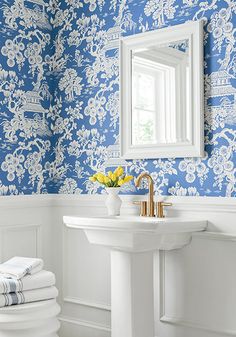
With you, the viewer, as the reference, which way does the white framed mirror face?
facing the viewer and to the left of the viewer

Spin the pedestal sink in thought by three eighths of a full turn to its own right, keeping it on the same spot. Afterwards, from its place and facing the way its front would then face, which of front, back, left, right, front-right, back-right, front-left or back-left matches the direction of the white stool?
left

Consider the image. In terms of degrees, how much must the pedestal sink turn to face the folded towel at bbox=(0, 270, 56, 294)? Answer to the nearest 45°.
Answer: approximately 45° to its right

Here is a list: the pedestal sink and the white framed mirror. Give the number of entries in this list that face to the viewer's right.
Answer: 0

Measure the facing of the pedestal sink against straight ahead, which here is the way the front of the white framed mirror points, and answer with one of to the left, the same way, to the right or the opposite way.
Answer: the same way

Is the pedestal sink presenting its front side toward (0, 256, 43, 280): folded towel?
no
